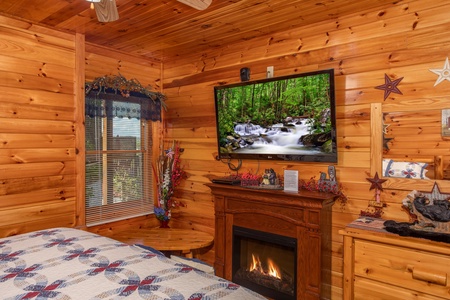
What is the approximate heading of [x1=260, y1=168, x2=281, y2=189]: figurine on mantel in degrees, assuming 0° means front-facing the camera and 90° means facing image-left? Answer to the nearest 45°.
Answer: approximately 45°

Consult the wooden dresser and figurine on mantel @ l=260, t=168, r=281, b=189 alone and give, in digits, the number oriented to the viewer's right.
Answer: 0

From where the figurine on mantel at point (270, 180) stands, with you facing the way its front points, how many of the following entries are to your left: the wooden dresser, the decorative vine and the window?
1

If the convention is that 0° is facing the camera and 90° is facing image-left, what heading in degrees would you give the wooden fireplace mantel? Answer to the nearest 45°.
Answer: approximately 45°

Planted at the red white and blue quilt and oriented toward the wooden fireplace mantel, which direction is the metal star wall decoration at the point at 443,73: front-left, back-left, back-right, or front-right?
front-right

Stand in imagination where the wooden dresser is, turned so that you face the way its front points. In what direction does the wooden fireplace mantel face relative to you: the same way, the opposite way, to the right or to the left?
the same way

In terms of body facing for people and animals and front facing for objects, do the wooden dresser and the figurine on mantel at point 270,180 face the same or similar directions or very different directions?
same or similar directions

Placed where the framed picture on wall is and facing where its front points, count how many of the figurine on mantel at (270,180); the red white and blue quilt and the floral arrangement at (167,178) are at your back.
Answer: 0

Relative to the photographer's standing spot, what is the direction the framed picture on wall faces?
facing the viewer and to the left of the viewer
